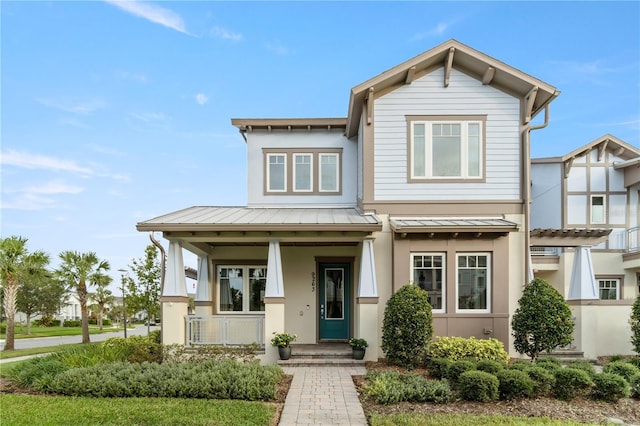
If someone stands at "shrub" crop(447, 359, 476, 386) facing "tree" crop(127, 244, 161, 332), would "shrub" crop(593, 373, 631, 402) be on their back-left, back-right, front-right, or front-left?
back-right

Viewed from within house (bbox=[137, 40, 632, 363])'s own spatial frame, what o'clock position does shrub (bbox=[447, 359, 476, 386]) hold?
The shrub is roughly at 12 o'clock from the house.

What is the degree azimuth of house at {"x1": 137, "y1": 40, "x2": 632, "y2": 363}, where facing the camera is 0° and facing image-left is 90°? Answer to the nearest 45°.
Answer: approximately 0°

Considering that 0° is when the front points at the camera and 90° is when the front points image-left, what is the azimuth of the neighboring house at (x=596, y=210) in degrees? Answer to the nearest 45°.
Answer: approximately 0°

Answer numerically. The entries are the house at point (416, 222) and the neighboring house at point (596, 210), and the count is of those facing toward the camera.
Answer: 2
